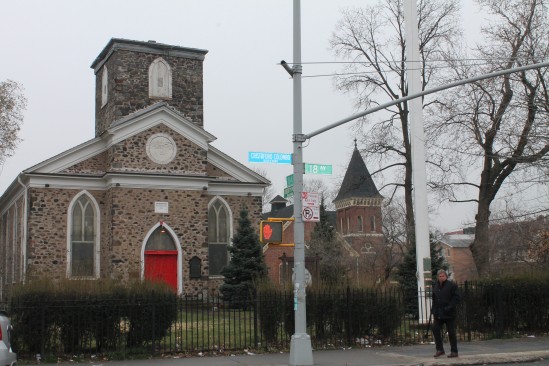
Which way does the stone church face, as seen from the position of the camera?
facing the viewer

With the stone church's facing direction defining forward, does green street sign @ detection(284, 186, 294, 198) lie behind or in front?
in front

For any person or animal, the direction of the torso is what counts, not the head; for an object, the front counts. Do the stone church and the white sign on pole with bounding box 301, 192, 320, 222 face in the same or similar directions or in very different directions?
same or similar directions

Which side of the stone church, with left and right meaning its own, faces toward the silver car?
front

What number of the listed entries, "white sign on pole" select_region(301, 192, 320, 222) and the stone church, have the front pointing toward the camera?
2

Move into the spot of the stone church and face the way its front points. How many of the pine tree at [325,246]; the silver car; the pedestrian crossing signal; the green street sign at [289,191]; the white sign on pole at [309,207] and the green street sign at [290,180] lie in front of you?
5

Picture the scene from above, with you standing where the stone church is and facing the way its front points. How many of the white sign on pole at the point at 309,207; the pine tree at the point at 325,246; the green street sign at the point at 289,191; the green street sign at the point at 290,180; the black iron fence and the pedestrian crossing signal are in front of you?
5

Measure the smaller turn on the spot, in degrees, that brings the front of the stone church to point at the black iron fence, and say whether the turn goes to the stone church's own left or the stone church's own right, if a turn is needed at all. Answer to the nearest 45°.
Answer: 0° — it already faces it

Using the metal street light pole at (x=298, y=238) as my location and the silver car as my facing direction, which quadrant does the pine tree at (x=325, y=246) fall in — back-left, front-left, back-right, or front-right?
back-right

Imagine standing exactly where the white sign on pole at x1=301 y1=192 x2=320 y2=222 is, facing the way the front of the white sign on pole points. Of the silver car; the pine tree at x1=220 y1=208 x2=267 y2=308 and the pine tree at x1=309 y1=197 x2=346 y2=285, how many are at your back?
2

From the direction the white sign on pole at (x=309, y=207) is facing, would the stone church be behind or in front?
behind

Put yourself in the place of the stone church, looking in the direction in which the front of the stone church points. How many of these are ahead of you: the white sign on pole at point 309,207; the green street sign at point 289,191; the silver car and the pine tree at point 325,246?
3

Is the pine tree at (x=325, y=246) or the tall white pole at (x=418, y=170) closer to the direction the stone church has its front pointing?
the tall white pole

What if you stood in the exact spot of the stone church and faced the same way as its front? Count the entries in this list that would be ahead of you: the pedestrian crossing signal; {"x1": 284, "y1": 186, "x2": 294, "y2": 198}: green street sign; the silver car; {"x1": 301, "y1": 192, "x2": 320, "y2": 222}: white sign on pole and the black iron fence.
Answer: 5

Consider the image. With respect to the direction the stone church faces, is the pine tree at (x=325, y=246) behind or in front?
behind
